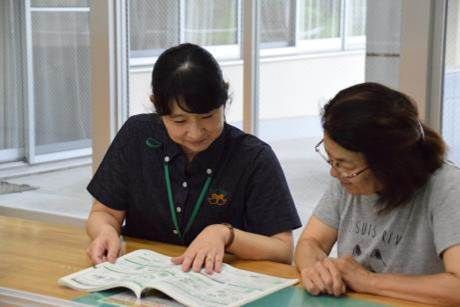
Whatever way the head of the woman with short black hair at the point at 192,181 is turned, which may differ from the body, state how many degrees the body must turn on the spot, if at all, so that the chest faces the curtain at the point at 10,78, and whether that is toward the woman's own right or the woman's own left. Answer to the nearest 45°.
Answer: approximately 180°

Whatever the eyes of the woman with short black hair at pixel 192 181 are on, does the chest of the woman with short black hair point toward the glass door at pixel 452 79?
no

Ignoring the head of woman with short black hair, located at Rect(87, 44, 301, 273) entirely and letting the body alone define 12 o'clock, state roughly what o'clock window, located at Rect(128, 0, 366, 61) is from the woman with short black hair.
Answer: The window is roughly at 6 o'clock from the woman with short black hair.

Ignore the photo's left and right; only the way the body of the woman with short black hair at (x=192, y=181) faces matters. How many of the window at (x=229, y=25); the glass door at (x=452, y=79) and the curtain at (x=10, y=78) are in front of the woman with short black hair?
0

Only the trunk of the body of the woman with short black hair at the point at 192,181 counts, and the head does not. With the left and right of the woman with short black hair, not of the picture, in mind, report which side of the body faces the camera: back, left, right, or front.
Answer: front
